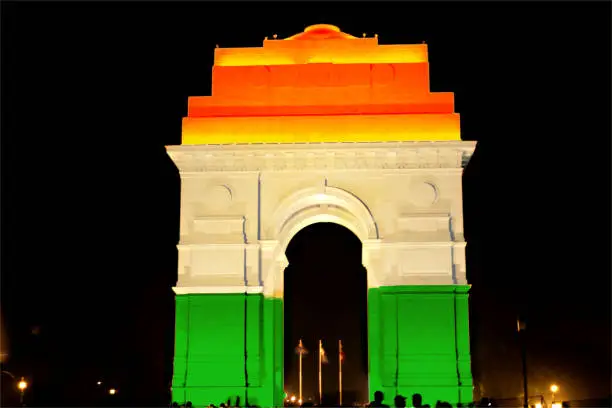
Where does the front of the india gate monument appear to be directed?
toward the camera
